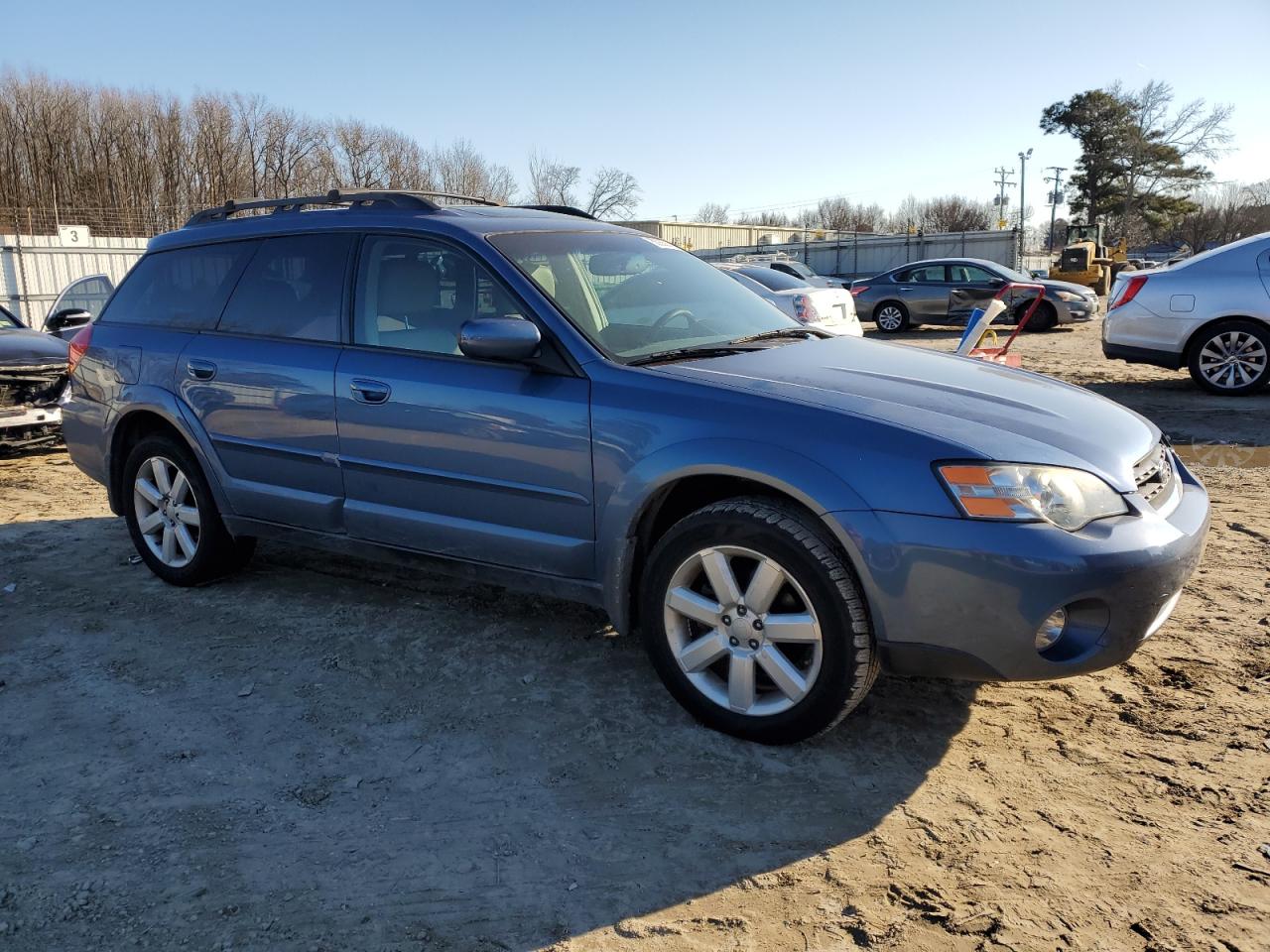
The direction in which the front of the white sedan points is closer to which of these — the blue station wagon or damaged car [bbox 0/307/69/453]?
the damaged car

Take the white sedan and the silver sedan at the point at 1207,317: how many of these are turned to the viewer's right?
1

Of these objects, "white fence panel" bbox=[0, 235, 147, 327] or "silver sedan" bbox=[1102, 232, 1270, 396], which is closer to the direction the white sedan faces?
the white fence panel

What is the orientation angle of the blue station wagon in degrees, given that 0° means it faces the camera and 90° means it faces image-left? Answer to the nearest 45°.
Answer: approximately 315°

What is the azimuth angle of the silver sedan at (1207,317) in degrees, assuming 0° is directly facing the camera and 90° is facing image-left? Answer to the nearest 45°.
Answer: approximately 270°

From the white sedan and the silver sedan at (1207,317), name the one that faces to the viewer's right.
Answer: the silver sedan

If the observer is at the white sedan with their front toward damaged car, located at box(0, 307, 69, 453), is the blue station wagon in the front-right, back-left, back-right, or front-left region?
front-left

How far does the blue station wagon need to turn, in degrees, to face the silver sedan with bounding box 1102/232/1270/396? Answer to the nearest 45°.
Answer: approximately 90° to its left

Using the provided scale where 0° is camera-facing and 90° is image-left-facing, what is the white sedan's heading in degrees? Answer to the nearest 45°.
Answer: approximately 135°

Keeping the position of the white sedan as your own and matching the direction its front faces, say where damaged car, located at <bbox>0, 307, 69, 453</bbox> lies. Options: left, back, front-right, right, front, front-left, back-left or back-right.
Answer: left

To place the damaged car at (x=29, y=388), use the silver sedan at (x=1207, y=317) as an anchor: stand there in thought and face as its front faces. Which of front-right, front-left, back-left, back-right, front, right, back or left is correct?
back-right

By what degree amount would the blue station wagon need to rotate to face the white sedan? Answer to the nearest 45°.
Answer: approximately 135° to its left
